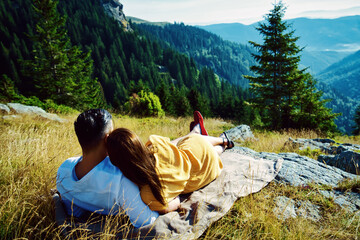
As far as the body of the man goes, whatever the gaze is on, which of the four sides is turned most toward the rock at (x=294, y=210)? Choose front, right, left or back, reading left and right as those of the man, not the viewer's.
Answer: right

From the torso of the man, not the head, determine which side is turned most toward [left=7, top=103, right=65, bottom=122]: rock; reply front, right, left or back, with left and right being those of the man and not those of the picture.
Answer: front

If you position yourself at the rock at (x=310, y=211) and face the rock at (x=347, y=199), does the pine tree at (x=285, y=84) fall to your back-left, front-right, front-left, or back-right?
front-left

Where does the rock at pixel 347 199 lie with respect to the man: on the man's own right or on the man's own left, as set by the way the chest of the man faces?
on the man's own right

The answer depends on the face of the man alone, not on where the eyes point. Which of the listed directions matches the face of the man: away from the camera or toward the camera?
away from the camera

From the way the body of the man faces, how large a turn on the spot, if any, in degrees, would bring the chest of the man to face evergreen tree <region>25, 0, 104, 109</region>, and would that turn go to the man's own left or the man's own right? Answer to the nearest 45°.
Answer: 0° — they already face it

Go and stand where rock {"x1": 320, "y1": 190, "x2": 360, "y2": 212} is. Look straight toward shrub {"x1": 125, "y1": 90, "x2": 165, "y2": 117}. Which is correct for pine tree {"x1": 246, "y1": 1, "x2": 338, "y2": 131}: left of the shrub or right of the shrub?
right

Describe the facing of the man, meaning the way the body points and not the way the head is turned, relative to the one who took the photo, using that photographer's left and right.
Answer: facing away from the viewer

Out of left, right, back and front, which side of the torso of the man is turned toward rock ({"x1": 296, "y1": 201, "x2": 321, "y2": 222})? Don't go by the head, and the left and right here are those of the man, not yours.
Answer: right

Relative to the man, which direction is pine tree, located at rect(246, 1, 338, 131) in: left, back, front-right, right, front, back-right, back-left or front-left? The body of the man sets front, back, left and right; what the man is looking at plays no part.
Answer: front-right

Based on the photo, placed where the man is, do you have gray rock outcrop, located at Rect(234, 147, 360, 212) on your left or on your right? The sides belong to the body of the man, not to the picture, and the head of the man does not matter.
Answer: on your right
